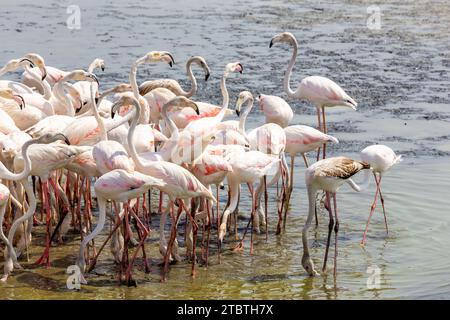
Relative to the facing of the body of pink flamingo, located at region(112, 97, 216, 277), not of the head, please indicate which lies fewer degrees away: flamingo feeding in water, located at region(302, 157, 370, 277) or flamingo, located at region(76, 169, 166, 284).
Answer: the flamingo

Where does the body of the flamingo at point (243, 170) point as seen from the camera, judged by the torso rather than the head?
to the viewer's left

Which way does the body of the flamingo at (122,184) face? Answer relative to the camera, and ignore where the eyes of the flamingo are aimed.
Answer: to the viewer's left

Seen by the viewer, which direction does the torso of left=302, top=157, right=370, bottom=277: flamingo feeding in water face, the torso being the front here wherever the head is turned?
to the viewer's left

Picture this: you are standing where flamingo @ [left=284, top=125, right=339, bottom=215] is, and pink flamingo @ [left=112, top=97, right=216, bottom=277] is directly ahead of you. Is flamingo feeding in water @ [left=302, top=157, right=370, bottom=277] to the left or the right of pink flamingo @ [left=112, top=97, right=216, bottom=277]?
left

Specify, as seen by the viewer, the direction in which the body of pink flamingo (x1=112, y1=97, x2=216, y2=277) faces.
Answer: to the viewer's left
